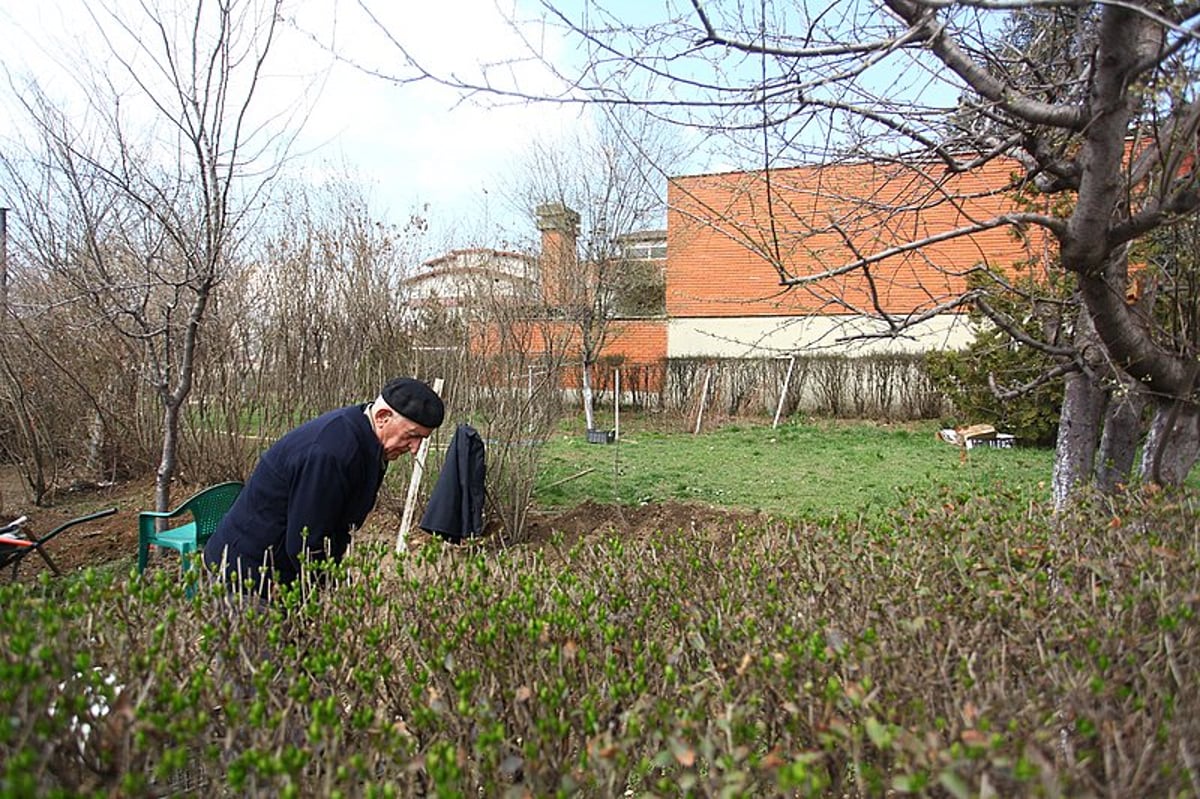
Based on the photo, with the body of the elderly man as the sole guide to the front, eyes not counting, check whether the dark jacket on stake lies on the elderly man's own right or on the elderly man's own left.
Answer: on the elderly man's own left

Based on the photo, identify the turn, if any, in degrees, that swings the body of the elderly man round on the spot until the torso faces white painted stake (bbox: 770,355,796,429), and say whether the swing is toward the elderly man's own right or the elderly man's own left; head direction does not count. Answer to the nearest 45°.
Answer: approximately 45° to the elderly man's own left

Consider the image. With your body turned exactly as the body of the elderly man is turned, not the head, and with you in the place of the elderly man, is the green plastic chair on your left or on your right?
on your left

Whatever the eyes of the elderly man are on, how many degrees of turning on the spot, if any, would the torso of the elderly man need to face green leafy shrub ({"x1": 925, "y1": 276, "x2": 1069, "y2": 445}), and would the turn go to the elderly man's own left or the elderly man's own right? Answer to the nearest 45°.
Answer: approximately 45° to the elderly man's own left

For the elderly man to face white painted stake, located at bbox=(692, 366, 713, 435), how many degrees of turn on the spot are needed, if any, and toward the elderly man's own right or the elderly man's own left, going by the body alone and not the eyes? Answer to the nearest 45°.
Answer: approximately 45° to the elderly man's own left

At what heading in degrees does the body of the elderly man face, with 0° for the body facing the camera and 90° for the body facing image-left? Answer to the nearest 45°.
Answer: approximately 270°
